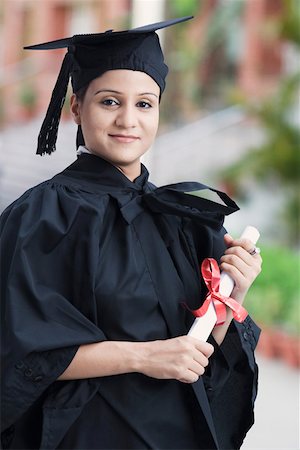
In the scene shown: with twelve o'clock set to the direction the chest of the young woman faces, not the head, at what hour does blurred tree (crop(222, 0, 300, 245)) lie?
The blurred tree is roughly at 8 o'clock from the young woman.

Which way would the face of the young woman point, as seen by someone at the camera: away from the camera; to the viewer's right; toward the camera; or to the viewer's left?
toward the camera

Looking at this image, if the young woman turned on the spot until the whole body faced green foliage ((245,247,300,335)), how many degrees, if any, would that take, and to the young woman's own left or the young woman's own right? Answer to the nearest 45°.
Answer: approximately 135° to the young woman's own left

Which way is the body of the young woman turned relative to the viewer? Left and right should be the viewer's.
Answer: facing the viewer and to the right of the viewer
